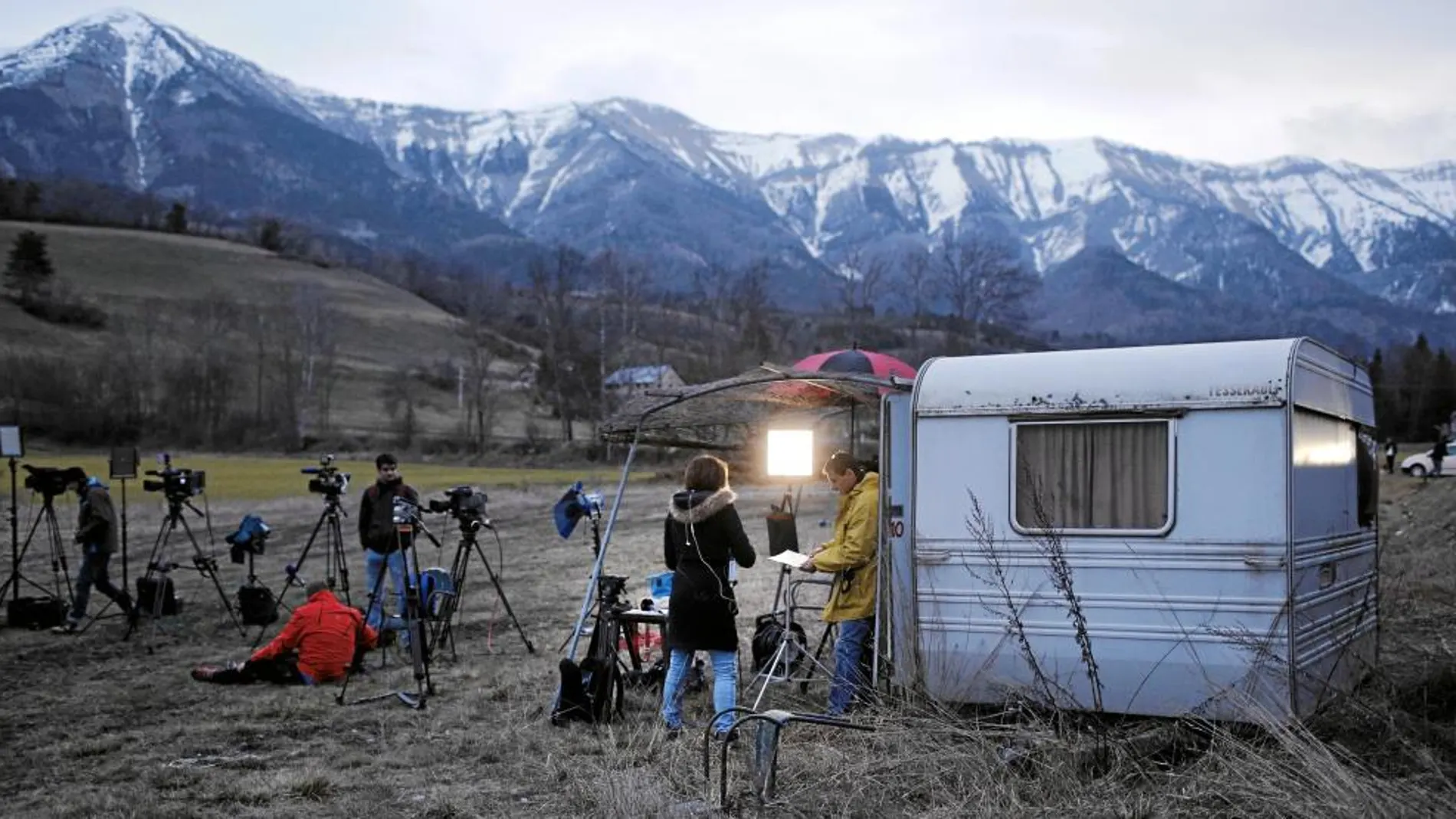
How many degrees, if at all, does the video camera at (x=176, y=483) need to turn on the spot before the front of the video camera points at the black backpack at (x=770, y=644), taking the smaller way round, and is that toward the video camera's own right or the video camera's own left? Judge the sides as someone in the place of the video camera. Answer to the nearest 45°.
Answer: approximately 135° to the video camera's own left

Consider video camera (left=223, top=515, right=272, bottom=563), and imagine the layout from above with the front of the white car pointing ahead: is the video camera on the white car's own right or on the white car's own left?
on the white car's own left

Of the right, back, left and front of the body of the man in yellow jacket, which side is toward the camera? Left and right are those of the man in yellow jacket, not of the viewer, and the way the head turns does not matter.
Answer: left

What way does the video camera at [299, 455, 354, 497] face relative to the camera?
to the viewer's left

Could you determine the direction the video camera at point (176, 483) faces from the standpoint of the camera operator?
facing to the left of the viewer

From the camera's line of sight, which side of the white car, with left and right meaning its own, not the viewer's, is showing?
left

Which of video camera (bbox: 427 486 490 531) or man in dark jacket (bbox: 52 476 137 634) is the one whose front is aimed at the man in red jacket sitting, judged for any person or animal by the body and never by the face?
the video camera

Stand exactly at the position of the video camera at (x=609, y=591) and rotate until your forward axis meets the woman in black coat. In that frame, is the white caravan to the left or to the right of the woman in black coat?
left

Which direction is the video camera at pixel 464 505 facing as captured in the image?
to the viewer's left

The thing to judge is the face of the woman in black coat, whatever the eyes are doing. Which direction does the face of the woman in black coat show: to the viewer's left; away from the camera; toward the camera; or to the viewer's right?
away from the camera

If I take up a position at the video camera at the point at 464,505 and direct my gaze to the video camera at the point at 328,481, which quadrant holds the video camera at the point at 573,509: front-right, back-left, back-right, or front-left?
back-right
